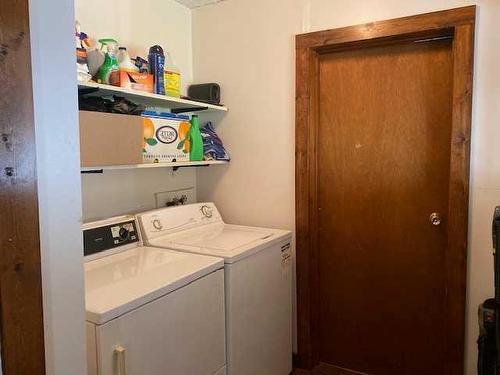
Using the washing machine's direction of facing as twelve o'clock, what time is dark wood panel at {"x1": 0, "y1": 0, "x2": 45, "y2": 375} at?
The dark wood panel is roughly at 2 o'clock from the washing machine.

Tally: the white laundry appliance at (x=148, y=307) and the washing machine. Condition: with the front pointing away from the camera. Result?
0

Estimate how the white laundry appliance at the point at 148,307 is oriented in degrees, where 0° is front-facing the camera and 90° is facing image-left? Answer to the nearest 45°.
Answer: approximately 315°

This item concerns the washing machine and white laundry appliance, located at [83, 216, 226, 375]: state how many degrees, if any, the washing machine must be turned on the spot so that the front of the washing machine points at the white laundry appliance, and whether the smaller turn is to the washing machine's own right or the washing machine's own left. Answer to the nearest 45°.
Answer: approximately 90° to the washing machine's own right

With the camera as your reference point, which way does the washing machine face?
facing the viewer and to the right of the viewer

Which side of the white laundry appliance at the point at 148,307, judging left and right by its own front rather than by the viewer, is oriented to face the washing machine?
left
